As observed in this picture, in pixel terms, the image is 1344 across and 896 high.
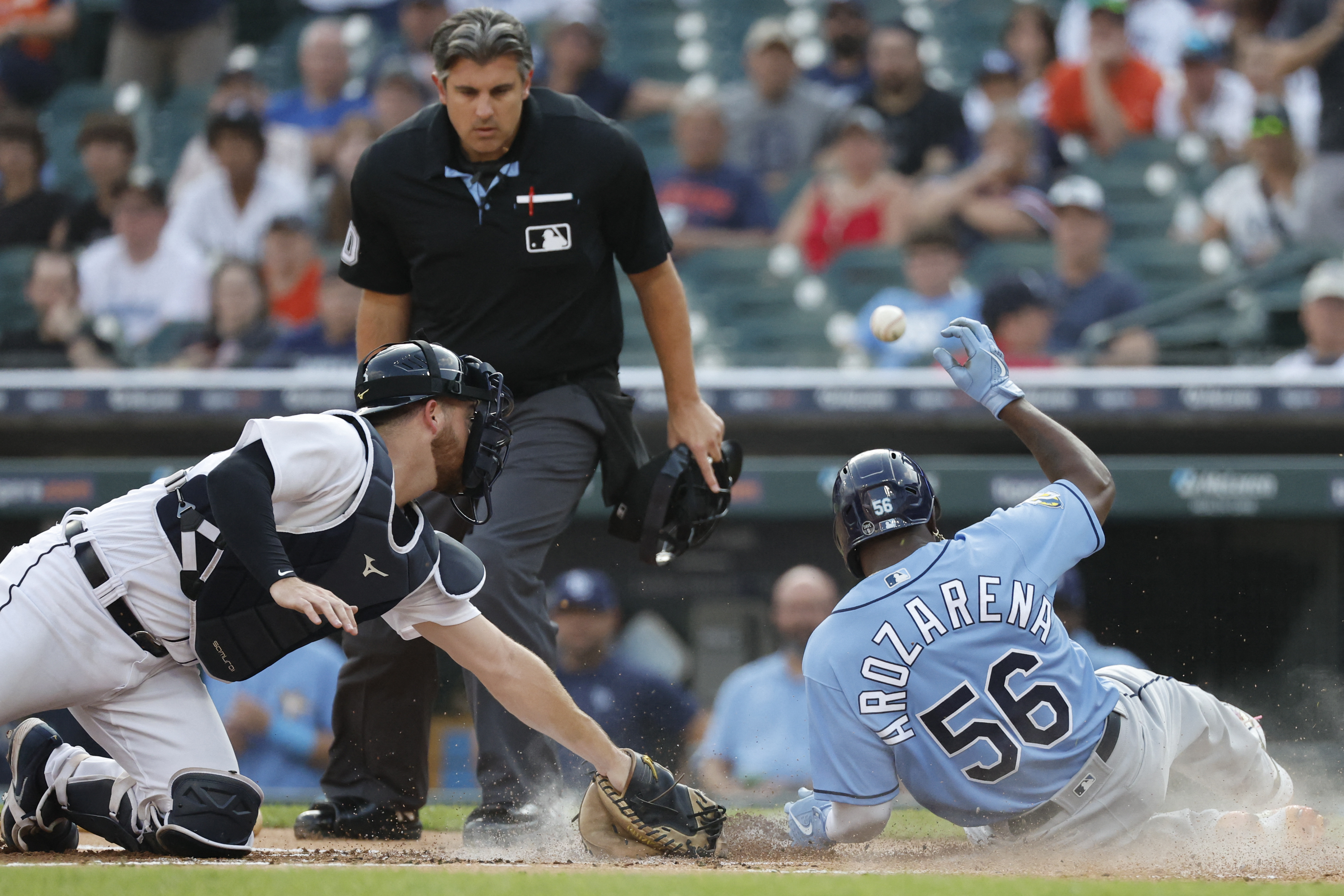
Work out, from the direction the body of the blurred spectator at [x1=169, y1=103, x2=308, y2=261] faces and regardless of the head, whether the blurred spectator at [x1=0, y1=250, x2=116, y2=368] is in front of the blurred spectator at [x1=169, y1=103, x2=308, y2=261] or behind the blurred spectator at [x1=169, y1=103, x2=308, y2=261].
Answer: in front

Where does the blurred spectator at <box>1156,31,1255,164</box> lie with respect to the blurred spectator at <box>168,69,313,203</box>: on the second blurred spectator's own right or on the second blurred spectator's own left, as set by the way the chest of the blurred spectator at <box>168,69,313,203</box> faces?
on the second blurred spectator's own left

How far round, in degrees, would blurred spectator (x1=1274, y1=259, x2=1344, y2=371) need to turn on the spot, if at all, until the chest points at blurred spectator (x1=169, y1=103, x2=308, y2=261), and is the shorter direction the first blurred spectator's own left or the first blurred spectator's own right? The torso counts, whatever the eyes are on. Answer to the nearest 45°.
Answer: approximately 90° to the first blurred spectator's own right

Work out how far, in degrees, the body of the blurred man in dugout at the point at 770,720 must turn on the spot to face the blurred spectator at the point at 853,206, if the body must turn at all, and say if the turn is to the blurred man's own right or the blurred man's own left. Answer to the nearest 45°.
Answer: approximately 180°

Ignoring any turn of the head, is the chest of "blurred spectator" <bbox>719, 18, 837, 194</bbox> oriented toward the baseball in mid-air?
yes

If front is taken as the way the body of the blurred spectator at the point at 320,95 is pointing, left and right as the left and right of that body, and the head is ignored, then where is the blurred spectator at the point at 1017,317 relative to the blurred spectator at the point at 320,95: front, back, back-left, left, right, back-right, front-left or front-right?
front-left

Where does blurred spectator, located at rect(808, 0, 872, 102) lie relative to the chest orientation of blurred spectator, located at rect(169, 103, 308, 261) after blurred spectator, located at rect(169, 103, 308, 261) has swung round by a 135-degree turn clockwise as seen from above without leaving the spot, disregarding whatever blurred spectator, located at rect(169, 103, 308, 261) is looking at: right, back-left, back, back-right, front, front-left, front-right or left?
back-right
